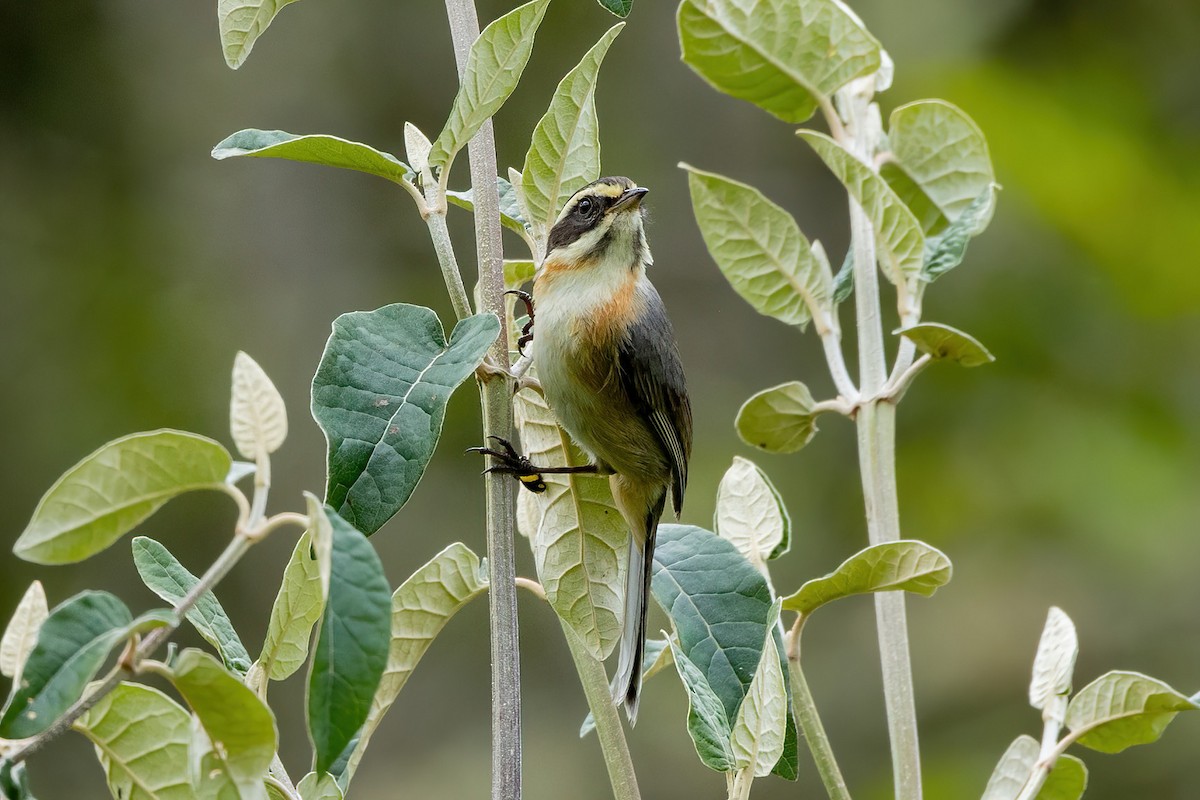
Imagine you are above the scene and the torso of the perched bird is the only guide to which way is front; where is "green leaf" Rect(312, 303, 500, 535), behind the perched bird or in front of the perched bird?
in front

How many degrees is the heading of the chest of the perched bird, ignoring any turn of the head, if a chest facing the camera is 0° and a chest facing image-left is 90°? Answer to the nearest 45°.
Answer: approximately 45°

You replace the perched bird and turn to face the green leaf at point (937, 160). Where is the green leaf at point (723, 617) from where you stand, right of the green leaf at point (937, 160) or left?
right

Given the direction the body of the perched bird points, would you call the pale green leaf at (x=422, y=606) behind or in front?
in front

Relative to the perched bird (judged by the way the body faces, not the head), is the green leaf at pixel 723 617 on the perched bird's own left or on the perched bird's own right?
on the perched bird's own left
